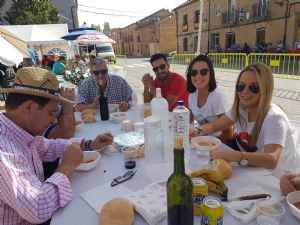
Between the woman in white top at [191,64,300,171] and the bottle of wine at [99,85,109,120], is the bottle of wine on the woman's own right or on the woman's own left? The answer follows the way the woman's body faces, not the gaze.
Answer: on the woman's own right

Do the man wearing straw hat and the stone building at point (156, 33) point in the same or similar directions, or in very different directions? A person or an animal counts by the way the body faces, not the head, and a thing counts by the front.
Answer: very different directions

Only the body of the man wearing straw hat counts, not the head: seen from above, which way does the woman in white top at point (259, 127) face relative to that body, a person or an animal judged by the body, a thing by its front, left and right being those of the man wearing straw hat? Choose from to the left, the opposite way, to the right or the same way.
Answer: the opposite way

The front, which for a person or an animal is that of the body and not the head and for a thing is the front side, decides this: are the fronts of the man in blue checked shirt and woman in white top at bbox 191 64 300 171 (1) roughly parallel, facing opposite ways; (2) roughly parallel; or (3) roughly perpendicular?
roughly perpendicular

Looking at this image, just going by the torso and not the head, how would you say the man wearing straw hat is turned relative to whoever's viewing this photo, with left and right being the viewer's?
facing to the right of the viewer

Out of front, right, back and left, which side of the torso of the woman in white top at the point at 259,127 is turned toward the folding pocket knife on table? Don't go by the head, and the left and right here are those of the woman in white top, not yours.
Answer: front

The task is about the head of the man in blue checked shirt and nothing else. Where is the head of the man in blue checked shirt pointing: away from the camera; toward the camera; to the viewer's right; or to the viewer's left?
toward the camera

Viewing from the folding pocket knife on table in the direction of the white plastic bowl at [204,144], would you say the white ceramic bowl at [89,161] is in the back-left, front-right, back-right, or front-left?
back-left

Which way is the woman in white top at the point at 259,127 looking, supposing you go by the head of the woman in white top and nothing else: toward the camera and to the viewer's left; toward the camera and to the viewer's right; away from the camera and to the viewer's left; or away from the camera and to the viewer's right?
toward the camera and to the viewer's left

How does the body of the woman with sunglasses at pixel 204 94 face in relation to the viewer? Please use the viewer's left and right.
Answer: facing the viewer and to the left of the viewer

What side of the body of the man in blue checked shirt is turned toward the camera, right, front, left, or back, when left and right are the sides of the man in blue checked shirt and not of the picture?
front

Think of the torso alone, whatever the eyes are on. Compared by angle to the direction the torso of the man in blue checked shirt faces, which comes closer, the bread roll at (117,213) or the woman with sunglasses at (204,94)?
the bread roll

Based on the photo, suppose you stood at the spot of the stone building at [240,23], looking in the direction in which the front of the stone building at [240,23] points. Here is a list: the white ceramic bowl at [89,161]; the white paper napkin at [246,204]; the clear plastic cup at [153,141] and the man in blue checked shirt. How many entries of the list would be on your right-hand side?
0
